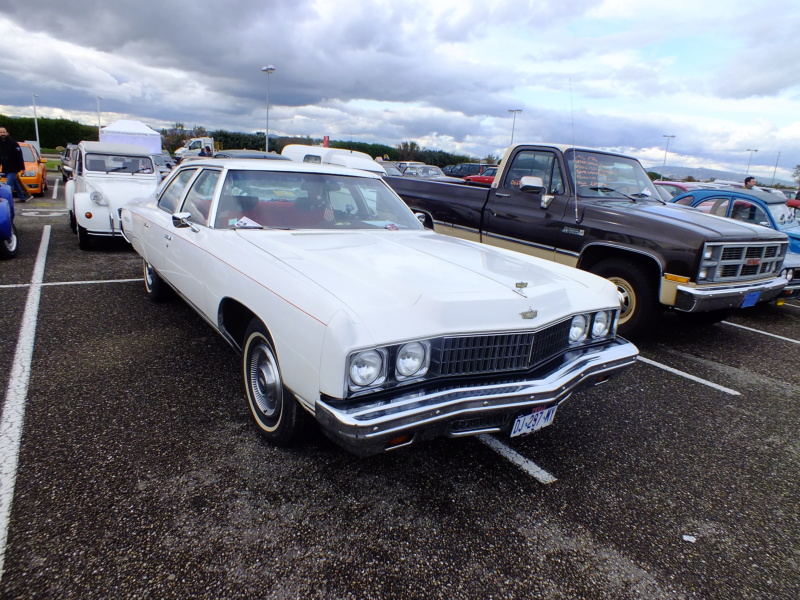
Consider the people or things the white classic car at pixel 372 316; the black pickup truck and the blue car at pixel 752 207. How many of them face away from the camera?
0

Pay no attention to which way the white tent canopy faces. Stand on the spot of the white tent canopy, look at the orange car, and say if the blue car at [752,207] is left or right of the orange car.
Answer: left

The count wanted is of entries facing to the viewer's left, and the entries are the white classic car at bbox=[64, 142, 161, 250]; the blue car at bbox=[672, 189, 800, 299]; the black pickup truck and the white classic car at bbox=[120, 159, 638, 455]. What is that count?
0

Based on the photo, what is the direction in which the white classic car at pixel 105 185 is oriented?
toward the camera

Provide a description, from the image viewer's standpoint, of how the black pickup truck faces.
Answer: facing the viewer and to the right of the viewer

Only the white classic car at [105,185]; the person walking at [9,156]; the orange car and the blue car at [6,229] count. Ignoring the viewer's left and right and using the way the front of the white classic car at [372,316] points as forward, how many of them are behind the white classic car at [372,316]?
4

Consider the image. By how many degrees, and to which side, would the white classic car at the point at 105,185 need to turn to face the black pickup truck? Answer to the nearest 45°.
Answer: approximately 45° to its left

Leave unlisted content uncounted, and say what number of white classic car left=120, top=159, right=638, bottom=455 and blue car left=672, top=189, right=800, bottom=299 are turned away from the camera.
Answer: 0

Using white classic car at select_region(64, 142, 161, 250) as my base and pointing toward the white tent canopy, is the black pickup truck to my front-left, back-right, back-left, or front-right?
back-right

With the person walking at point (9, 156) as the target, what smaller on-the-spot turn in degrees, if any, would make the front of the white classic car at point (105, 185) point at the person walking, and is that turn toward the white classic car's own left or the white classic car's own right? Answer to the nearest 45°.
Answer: approximately 135° to the white classic car's own right

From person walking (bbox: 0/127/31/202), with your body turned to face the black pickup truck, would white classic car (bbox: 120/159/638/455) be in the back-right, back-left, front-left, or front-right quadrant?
front-right

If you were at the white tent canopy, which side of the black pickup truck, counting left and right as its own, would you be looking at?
back

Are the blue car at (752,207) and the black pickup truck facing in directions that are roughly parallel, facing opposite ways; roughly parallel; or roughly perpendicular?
roughly parallel

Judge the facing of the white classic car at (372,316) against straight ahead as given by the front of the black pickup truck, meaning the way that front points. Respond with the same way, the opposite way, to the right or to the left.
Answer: the same way

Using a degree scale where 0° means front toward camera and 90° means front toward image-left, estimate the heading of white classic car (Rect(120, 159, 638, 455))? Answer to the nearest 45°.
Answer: approximately 315°
